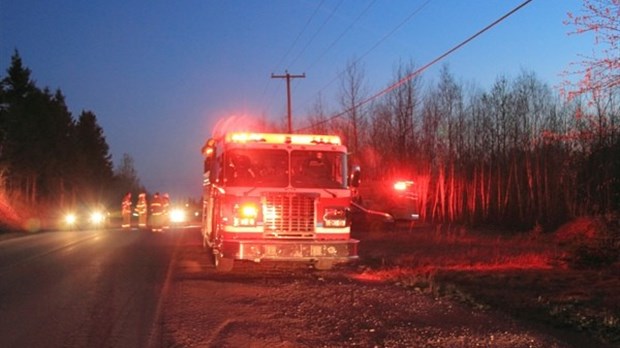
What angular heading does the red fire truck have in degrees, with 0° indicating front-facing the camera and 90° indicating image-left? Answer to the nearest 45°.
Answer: approximately 0°

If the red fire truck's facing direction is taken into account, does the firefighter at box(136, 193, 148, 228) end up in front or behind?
behind

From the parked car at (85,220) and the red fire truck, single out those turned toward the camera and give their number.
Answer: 2

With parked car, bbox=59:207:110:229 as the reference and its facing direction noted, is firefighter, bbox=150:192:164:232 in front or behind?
in front
